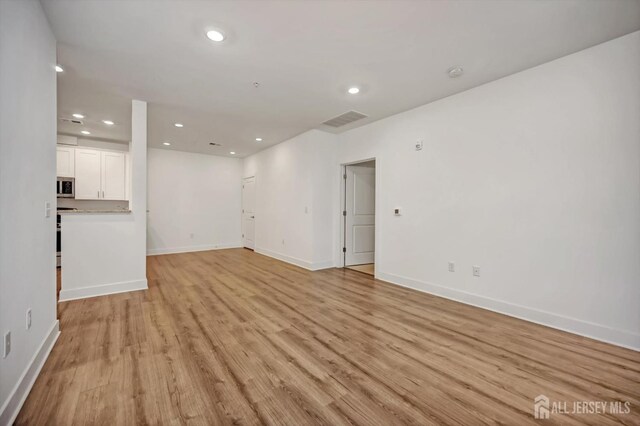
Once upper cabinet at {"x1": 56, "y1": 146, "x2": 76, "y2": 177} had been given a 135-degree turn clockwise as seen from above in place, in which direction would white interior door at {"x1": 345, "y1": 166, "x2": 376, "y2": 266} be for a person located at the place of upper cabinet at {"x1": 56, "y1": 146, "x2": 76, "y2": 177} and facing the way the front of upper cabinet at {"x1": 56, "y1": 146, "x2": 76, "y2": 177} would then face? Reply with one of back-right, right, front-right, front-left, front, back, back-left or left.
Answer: back

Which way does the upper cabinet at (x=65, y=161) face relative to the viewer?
toward the camera

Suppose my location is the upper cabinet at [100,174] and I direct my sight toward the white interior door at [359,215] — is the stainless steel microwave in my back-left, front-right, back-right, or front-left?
back-right

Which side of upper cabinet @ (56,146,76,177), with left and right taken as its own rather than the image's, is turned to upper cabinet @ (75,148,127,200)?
left
